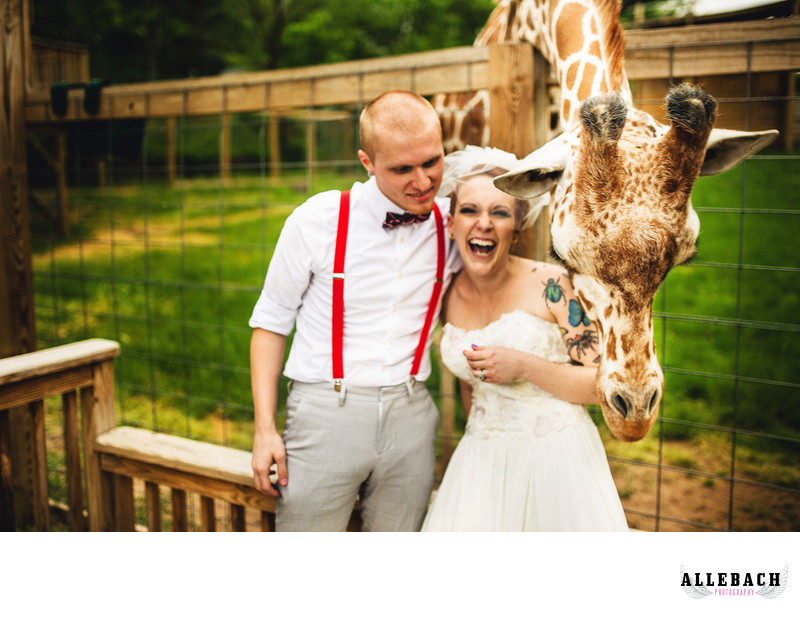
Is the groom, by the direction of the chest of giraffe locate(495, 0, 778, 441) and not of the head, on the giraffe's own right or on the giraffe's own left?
on the giraffe's own right

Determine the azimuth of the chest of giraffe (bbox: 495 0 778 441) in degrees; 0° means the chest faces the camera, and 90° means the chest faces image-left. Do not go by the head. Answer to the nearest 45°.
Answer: approximately 0°

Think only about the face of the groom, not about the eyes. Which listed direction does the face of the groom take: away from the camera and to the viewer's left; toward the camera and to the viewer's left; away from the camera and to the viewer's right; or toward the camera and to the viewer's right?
toward the camera and to the viewer's right

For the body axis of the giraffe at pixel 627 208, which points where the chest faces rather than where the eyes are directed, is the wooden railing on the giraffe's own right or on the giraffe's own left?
on the giraffe's own right
